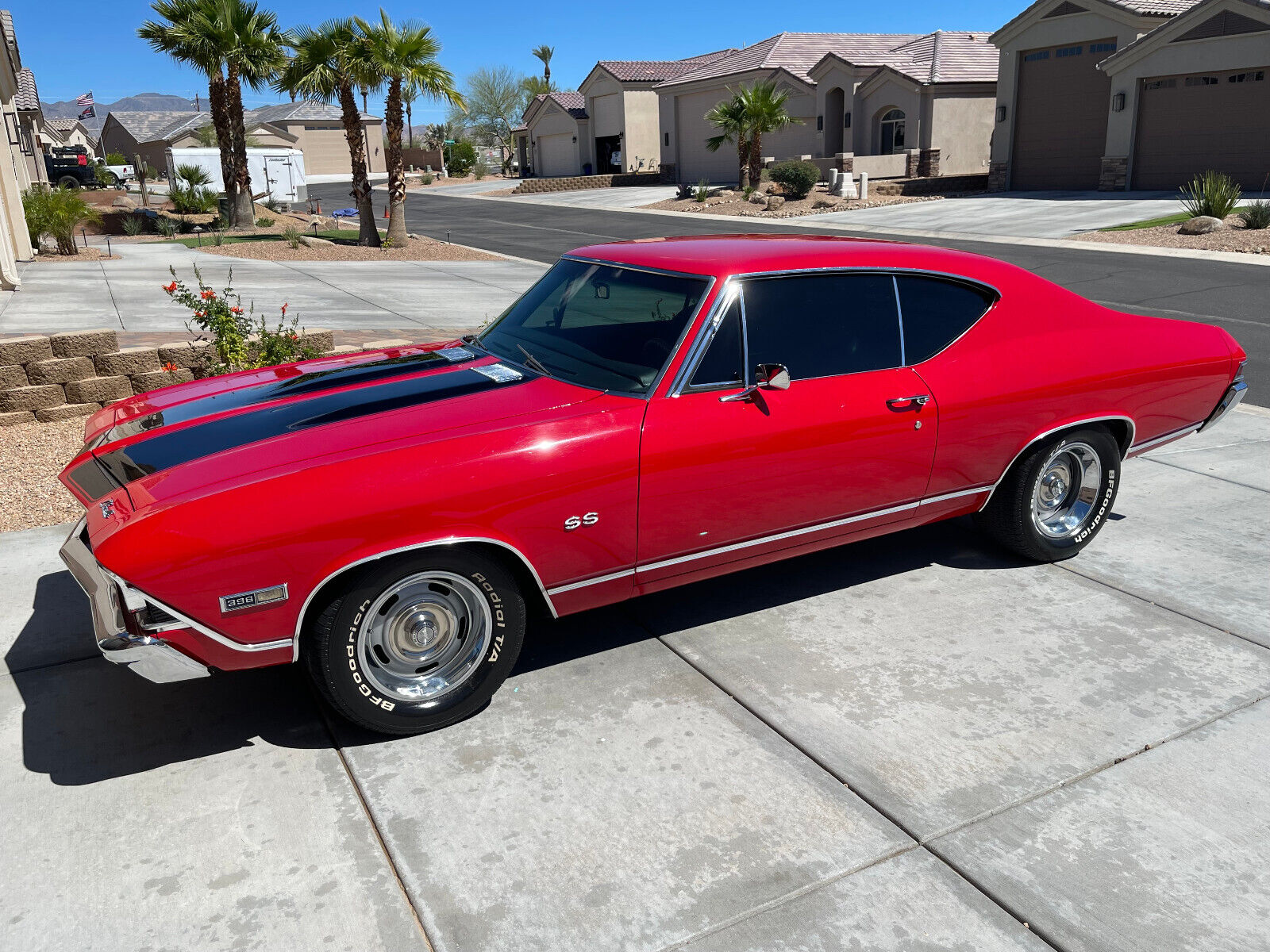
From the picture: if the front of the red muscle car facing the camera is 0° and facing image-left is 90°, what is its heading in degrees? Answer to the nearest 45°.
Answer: approximately 45°

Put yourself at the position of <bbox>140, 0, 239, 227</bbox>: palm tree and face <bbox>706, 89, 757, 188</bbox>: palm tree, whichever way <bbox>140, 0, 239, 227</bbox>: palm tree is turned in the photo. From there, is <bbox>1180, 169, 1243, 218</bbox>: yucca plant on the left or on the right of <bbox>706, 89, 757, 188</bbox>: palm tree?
right

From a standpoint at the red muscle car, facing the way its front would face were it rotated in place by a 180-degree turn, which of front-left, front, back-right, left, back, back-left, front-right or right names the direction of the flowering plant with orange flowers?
left

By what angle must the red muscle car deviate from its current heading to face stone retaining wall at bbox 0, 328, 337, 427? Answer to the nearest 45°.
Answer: approximately 90° to its right

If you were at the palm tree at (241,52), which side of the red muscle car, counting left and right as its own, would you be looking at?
right

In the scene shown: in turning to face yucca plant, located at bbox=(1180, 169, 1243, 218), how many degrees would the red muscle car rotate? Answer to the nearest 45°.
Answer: approximately 180°

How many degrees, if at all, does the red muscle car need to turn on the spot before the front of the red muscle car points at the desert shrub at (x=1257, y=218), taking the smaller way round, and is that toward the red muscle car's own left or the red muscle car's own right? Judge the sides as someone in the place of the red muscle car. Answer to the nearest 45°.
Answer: approximately 180°

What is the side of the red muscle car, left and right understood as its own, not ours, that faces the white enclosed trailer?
right

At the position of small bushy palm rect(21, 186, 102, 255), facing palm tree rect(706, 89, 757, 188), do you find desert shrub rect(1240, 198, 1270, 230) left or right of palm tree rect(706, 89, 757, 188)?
right

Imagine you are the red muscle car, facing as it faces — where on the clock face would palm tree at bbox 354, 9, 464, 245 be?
The palm tree is roughly at 4 o'clock from the red muscle car.

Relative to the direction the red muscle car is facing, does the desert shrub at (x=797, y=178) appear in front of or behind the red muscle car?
behind

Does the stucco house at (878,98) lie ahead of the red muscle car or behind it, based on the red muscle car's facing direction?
behind

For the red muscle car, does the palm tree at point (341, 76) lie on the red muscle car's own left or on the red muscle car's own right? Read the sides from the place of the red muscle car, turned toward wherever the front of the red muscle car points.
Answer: on the red muscle car's own right
